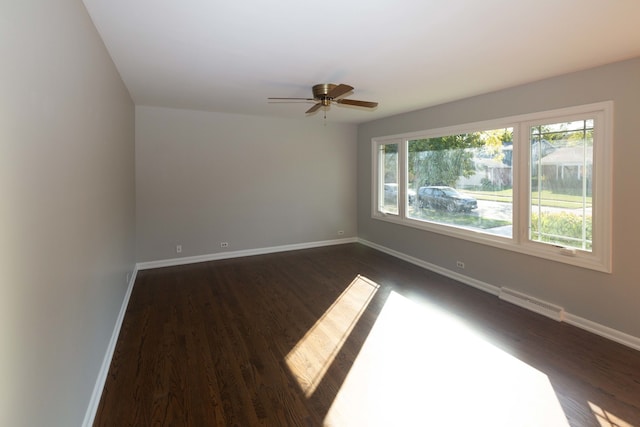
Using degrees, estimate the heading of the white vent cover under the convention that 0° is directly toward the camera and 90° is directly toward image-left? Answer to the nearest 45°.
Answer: approximately 45°
